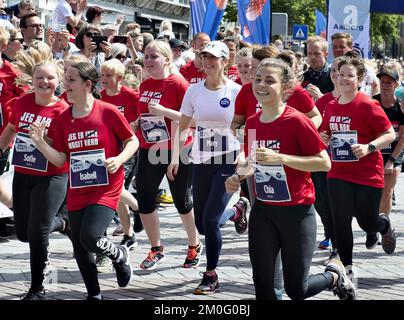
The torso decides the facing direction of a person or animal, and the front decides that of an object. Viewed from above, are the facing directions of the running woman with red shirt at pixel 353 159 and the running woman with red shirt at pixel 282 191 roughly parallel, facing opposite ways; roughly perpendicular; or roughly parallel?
roughly parallel

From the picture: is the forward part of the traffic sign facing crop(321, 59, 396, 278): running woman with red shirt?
yes

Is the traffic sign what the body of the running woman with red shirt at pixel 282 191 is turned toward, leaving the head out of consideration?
no

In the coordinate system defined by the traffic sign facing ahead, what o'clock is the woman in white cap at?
The woman in white cap is roughly at 12 o'clock from the traffic sign.

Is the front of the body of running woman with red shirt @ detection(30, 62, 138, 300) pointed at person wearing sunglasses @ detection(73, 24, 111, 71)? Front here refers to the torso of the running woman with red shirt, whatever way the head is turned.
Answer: no

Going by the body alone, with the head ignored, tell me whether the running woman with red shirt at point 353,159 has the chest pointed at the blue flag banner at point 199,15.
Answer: no

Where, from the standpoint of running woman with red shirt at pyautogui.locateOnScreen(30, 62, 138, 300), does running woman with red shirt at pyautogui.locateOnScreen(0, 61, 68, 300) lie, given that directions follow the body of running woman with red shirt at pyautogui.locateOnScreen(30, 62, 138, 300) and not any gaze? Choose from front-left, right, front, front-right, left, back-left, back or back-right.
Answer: right

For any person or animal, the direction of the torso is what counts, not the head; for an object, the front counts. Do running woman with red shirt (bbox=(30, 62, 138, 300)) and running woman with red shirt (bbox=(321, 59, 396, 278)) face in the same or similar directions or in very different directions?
same or similar directions

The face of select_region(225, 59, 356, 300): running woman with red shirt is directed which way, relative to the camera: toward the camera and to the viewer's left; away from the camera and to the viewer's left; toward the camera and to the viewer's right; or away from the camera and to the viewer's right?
toward the camera and to the viewer's left

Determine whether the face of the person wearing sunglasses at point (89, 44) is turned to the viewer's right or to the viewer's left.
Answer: to the viewer's right

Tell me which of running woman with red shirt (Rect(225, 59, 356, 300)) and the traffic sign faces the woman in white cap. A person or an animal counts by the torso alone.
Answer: the traffic sign

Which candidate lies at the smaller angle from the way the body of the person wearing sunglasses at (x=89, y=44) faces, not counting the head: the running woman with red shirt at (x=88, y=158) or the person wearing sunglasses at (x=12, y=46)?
the running woman with red shirt

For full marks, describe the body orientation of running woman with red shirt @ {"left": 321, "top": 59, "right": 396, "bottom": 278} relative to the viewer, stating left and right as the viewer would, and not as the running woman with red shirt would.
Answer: facing the viewer and to the left of the viewer

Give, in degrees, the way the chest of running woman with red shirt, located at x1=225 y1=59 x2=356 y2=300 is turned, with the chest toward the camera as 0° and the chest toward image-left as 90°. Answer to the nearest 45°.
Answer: approximately 45°
